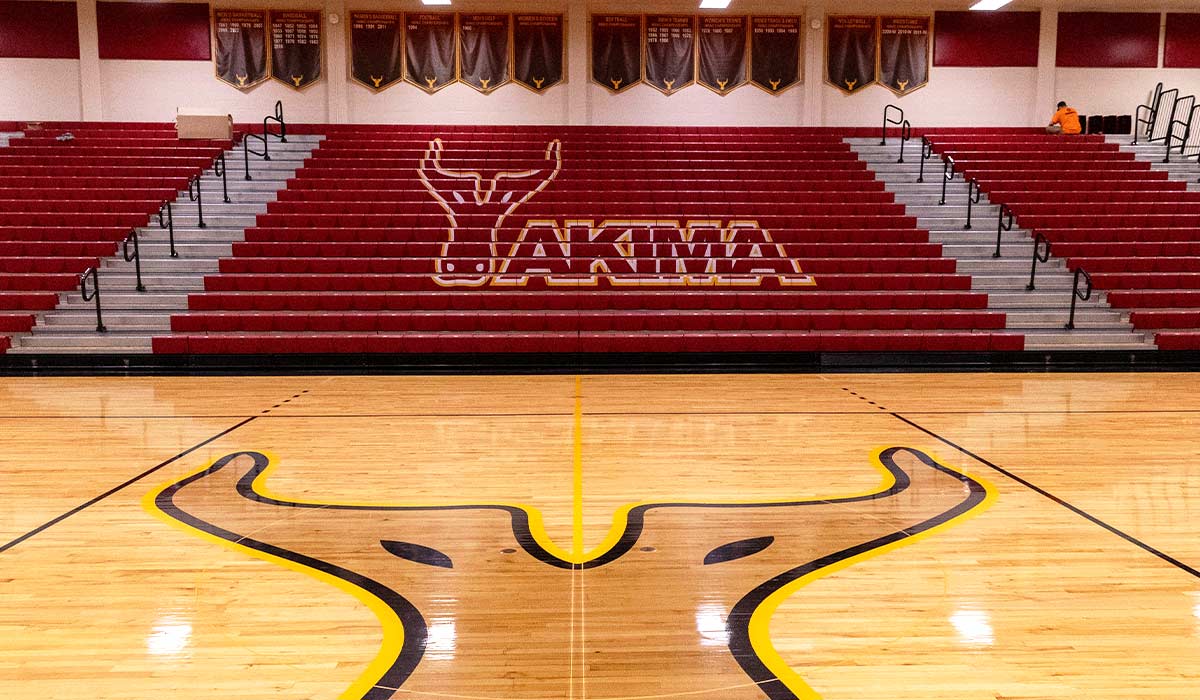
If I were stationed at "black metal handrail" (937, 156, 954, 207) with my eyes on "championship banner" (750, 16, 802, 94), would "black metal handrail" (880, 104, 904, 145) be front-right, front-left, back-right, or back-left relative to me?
front-right

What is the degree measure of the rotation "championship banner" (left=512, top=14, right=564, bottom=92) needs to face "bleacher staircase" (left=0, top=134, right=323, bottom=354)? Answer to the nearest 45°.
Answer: approximately 45° to its right

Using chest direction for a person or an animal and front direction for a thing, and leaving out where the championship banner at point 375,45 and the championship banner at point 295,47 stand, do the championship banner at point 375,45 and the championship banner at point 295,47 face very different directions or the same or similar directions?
same or similar directions

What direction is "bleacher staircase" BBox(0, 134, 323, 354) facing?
toward the camera

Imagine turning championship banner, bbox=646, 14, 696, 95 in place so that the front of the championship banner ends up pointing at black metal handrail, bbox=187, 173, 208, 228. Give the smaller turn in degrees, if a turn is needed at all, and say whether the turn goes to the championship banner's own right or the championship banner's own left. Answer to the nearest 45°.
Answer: approximately 45° to the championship banner's own right

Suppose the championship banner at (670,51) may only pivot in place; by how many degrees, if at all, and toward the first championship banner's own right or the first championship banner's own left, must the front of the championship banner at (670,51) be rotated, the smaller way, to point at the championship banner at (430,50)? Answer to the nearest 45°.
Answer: approximately 90° to the first championship banner's own right

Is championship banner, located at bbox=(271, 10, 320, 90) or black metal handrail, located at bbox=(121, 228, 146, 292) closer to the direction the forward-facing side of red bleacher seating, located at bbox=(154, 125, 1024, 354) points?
the black metal handrail

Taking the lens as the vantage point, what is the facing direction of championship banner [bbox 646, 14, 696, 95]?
facing the viewer

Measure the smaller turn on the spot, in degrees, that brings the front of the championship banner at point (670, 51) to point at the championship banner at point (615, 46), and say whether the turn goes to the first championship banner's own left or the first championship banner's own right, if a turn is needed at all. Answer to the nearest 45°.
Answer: approximately 90° to the first championship banner's own right

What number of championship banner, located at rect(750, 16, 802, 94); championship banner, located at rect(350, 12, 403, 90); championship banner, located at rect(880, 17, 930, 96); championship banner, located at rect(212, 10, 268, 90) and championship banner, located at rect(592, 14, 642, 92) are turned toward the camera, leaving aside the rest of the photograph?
5

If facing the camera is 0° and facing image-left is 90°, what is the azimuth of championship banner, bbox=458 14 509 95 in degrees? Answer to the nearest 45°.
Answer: approximately 0°

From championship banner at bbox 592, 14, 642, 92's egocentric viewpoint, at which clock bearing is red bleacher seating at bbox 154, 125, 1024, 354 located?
The red bleacher seating is roughly at 12 o'clock from the championship banner.

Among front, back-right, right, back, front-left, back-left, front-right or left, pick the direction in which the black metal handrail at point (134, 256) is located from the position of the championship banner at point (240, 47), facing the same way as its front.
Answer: front

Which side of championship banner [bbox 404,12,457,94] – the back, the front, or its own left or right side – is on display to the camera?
front

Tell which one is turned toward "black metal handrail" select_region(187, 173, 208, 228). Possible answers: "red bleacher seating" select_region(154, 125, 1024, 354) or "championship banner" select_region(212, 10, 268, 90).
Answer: the championship banner

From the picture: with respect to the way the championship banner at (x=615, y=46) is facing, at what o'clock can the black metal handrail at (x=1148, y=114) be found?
The black metal handrail is roughly at 9 o'clock from the championship banner.

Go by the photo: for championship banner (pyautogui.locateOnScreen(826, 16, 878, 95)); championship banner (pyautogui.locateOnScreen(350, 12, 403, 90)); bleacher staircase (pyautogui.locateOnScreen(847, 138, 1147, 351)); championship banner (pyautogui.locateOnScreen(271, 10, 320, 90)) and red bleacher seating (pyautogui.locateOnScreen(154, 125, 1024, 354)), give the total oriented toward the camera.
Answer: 5

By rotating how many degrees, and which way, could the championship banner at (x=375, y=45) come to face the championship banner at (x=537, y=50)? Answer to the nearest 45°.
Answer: approximately 90° to its left
